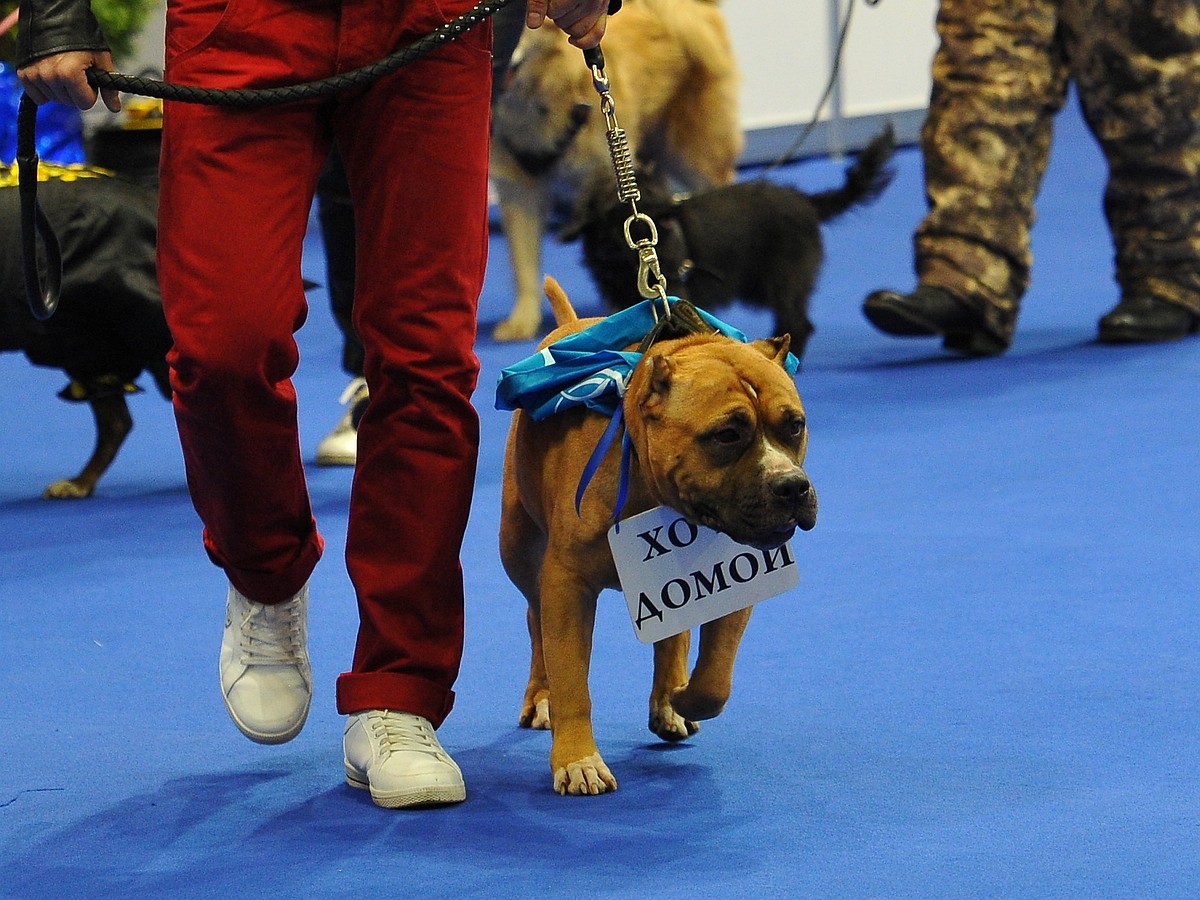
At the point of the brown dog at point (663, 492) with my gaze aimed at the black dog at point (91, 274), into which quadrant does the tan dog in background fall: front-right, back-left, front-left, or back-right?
front-right

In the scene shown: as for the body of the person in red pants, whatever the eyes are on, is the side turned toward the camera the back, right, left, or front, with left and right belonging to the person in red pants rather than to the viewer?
front

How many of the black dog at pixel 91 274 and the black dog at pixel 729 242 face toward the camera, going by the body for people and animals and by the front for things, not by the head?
0

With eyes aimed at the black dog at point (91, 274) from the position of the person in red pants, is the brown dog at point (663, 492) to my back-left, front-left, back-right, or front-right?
back-right

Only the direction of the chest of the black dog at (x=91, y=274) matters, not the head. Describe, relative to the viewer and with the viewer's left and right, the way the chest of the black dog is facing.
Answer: facing to the left of the viewer

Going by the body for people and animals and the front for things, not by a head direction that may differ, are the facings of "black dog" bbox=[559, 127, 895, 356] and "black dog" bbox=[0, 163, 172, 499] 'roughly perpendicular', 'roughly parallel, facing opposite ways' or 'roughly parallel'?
roughly parallel

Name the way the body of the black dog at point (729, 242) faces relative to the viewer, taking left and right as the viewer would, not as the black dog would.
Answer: facing to the left of the viewer

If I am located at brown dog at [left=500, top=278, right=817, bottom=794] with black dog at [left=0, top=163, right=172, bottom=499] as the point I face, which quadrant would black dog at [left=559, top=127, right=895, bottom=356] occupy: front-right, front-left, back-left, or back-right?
front-right

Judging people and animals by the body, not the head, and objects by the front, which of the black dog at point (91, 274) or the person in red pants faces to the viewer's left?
the black dog

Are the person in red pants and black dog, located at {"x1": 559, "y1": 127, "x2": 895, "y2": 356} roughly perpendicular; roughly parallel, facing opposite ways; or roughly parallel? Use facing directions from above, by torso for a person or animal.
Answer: roughly perpendicular

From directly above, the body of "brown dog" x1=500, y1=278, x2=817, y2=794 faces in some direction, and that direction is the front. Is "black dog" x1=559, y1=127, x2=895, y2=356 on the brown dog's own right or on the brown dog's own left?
on the brown dog's own left

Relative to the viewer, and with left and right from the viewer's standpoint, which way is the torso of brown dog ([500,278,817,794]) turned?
facing the viewer and to the right of the viewer

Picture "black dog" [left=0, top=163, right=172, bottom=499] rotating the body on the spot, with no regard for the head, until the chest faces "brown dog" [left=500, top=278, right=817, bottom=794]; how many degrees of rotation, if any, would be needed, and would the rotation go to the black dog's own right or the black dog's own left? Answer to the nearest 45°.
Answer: approximately 90° to the black dog's own left

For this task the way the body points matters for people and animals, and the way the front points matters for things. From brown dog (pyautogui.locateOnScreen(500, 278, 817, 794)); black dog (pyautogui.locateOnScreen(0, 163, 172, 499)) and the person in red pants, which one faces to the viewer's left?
the black dog

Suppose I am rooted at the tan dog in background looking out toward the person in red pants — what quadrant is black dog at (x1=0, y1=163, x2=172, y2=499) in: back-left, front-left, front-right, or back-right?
front-right
